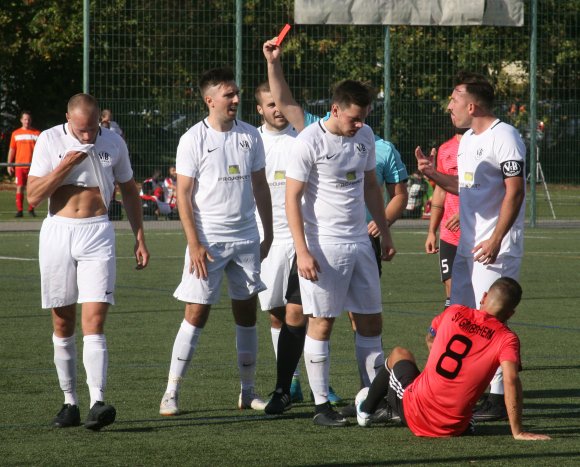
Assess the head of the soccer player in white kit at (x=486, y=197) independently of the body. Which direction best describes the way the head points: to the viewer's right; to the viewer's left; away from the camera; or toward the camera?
to the viewer's left

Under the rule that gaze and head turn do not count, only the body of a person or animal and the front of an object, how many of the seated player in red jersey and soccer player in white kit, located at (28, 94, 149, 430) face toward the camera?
1

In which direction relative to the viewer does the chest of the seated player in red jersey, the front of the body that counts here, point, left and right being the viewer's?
facing away from the viewer and to the left of the viewer

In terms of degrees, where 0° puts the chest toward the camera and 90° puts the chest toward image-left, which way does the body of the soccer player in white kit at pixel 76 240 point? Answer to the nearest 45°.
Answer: approximately 0°

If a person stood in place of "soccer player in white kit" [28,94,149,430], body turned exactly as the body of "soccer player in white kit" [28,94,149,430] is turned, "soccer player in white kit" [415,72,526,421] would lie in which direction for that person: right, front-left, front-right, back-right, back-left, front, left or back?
left

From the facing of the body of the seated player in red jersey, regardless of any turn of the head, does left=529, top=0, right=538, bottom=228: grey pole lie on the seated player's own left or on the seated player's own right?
on the seated player's own right

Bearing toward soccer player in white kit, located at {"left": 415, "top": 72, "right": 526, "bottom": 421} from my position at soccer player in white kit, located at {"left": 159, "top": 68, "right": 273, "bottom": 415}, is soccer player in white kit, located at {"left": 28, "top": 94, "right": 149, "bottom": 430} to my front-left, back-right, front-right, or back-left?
back-right

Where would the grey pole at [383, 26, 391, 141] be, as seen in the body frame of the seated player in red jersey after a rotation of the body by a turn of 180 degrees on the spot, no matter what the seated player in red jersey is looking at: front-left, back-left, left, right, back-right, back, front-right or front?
back-left

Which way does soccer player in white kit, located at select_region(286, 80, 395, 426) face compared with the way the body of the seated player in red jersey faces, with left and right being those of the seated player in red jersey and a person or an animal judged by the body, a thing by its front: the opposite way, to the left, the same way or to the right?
the opposite way

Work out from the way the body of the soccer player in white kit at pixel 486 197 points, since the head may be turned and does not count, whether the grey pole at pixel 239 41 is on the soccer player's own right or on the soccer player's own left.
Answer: on the soccer player's own right

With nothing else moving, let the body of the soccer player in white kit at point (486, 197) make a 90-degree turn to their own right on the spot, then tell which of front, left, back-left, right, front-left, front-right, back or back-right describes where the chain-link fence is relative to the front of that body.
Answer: front-right

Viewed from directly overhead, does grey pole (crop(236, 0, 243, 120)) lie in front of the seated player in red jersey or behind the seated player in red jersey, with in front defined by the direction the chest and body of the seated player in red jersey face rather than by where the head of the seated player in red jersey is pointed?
in front

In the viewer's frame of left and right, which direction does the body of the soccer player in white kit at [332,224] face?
facing the viewer and to the right of the viewer

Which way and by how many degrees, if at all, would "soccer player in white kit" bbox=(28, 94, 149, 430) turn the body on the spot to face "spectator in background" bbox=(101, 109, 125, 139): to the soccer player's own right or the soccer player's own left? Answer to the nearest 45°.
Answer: approximately 180°
